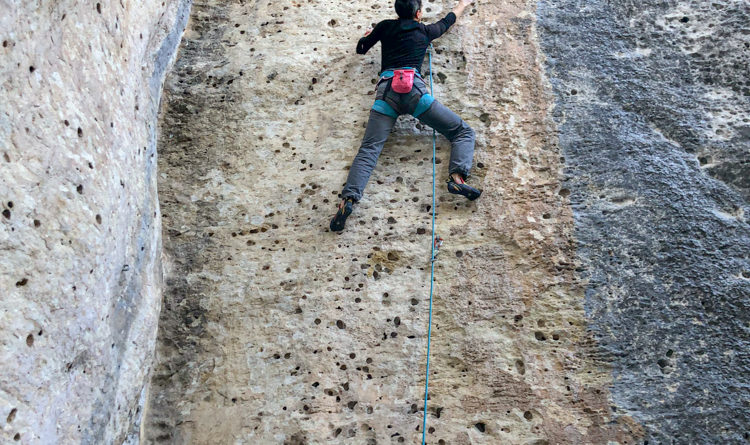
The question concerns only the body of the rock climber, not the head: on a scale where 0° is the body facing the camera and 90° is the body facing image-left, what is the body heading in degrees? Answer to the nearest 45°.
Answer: approximately 180°
